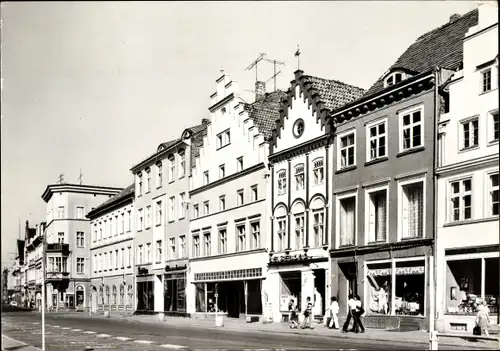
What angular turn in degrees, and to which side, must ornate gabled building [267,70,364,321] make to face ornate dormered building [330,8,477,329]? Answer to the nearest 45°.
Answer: approximately 45° to its left

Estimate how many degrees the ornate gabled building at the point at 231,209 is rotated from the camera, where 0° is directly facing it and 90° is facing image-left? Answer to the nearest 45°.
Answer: approximately 45°

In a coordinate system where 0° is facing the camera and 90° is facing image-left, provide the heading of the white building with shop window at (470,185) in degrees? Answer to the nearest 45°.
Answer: approximately 45°

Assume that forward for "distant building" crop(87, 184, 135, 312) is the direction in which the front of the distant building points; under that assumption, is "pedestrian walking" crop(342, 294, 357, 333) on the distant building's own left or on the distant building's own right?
on the distant building's own left

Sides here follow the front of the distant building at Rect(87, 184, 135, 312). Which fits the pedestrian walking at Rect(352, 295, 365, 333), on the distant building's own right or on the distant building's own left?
on the distant building's own left

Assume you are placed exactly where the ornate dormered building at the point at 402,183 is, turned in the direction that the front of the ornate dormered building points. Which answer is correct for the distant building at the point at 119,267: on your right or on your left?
on your right

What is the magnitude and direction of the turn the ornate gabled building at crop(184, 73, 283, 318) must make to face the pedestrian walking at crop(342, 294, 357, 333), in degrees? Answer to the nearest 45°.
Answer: approximately 45° to its left

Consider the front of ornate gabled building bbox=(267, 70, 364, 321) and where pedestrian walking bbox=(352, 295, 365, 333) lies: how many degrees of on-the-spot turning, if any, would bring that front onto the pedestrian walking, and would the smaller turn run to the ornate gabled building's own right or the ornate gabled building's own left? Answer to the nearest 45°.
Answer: approximately 45° to the ornate gabled building's own left
